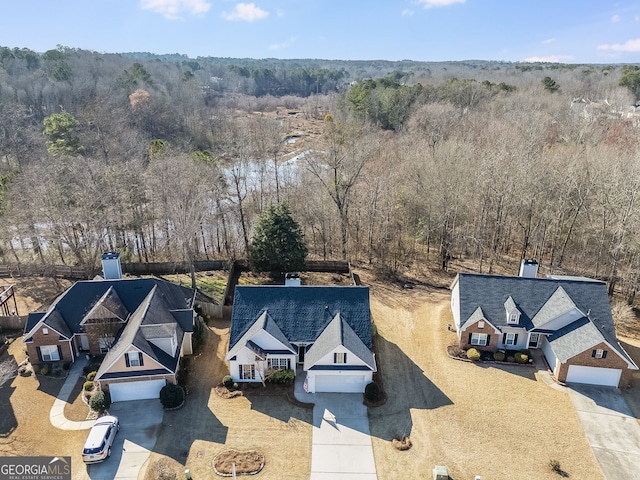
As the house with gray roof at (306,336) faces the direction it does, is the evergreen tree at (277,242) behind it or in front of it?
behind

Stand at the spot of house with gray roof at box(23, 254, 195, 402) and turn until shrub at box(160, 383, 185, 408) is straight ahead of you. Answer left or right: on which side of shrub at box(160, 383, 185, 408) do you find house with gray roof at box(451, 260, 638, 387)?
left

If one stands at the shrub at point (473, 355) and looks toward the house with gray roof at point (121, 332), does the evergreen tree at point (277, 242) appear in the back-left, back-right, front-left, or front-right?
front-right

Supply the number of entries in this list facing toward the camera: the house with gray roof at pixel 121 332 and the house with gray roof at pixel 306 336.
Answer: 2

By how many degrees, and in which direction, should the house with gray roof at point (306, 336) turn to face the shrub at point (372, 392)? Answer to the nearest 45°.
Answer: approximately 45° to its left

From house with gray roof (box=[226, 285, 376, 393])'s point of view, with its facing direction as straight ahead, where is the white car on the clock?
The white car is roughly at 2 o'clock from the house with gray roof.

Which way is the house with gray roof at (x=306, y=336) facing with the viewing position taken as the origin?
facing the viewer

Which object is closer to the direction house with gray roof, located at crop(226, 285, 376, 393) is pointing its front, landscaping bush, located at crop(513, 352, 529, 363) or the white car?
the white car

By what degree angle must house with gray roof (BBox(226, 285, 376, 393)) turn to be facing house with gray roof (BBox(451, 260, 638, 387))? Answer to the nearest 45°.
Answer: approximately 90° to its left

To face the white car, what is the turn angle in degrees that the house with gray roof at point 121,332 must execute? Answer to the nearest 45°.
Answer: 0° — it already faces it

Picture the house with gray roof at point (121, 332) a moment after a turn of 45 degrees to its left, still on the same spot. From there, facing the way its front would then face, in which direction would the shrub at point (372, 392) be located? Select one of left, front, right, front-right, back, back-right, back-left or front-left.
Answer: front

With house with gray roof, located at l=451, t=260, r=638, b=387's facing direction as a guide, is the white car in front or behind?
in front

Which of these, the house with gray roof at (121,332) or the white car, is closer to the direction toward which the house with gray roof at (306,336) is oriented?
the white car

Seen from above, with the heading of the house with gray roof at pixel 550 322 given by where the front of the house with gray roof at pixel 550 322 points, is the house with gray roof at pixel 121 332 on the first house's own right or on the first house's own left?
on the first house's own right

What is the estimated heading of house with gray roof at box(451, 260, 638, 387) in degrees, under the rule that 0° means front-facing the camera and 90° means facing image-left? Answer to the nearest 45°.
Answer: approximately 0°

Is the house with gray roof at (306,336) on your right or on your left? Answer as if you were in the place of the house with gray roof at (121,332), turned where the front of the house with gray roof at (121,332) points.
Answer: on your left
